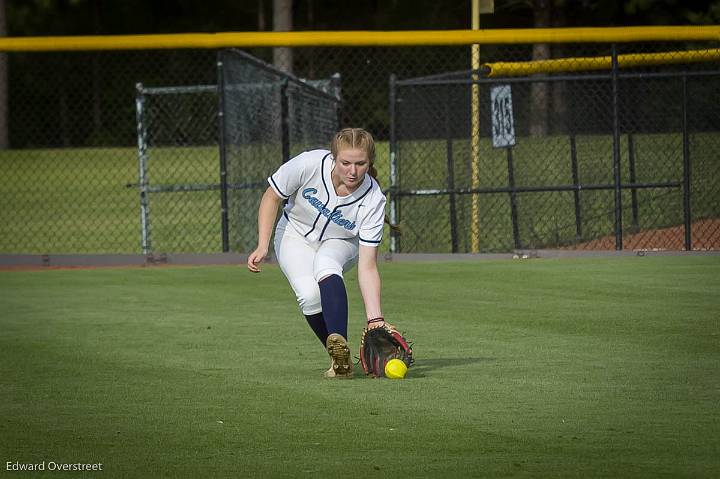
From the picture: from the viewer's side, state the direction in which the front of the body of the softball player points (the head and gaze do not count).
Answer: toward the camera

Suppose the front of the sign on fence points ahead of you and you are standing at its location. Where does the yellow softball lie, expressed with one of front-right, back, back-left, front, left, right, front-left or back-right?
front

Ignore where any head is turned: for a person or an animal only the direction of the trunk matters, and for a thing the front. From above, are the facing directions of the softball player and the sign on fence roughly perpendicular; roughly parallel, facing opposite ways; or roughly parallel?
roughly parallel

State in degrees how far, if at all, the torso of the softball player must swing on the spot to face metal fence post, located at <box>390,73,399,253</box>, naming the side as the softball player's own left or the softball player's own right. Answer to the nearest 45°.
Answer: approximately 180°

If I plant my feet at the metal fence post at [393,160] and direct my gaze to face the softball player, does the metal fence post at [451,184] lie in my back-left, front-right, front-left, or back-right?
back-left

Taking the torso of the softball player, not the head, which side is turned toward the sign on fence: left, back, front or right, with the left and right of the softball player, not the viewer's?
back

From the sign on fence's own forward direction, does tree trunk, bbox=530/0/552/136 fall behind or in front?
behind

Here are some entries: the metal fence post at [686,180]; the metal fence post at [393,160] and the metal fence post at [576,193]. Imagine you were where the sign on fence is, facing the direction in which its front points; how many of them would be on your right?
1

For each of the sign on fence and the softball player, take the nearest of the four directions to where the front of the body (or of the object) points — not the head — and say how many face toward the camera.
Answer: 2

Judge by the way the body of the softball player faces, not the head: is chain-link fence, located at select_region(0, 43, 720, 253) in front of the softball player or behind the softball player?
behind

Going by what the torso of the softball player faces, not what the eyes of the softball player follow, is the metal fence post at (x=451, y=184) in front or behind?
behind

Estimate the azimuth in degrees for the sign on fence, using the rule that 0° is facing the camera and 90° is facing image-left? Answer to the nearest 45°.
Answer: approximately 0°

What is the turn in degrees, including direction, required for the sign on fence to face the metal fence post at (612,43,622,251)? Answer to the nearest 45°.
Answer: approximately 90° to its left

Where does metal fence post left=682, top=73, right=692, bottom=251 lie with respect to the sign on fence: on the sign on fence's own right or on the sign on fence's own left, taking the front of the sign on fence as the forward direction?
on the sign on fence's own left
